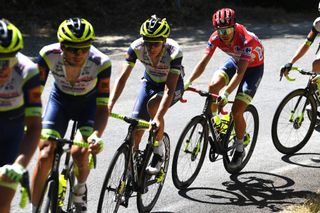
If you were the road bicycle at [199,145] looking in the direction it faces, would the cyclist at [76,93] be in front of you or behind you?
in front

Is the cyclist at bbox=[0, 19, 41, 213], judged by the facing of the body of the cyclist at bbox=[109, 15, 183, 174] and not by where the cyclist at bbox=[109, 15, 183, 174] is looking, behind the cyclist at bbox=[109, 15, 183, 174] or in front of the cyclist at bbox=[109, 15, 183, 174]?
in front

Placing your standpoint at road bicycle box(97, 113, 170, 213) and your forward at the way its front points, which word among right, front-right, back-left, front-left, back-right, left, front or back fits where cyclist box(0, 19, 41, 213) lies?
front

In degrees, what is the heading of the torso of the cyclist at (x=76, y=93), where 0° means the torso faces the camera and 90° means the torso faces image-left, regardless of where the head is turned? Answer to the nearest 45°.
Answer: approximately 0°

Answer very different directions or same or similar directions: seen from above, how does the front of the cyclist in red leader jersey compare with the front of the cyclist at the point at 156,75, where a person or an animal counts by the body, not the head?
same or similar directions

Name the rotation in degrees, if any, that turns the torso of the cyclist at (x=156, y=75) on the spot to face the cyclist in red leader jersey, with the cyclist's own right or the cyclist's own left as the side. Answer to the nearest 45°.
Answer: approximately 180°

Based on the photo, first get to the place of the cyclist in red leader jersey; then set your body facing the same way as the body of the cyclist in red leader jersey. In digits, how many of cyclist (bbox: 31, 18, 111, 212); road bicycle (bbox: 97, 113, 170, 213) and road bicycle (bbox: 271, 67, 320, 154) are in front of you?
2

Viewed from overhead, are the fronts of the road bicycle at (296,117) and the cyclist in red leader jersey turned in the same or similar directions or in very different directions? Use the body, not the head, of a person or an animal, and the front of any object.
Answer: same or similar directions

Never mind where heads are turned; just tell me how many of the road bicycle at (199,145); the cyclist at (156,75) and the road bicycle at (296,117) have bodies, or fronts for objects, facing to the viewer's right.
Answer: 0

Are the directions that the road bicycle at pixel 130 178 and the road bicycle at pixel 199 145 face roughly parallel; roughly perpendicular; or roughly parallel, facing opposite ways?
roughly parallel

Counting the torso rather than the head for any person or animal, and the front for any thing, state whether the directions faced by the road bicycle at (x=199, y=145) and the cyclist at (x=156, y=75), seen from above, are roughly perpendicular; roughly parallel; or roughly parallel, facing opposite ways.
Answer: roughly parallel

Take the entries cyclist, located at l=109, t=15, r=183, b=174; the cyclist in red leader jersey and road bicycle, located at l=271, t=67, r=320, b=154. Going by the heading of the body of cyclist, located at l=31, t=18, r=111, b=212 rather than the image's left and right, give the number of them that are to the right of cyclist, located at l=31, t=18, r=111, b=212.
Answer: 0

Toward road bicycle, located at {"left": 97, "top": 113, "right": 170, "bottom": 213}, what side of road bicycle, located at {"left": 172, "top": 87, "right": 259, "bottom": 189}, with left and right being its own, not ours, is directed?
front

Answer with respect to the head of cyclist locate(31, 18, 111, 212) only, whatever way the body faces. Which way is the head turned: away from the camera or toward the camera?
toward the camera

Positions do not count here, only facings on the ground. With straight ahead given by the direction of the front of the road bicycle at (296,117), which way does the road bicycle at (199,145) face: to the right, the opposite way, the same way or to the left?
the same way

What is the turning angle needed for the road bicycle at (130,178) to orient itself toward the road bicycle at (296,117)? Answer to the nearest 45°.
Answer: approximately 180°

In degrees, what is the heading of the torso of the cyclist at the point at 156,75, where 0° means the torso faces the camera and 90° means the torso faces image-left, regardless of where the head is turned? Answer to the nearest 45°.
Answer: approximately 45°
